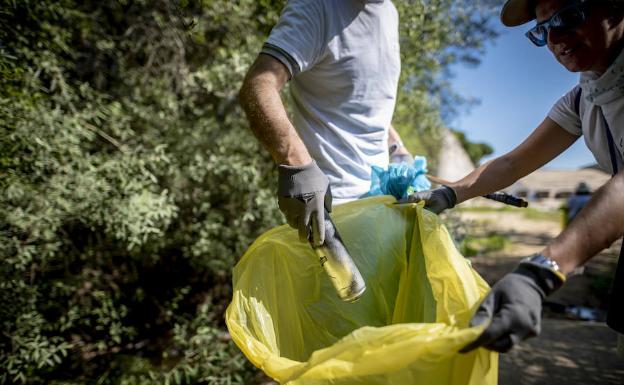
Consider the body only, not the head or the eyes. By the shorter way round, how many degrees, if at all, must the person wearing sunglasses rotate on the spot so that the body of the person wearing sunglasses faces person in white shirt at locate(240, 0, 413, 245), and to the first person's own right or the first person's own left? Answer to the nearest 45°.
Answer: approximately 45° to the first person's own right

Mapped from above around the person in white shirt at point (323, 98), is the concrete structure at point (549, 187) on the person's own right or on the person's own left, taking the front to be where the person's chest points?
on the person's own left

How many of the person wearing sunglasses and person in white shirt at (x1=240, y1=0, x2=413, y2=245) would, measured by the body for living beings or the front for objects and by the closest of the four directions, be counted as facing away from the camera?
0

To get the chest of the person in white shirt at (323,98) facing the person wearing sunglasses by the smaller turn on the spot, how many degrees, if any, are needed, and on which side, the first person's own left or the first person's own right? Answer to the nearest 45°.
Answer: approximately 45° to the first person's own left

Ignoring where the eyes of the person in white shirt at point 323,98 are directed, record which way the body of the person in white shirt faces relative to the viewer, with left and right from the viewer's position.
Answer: facing the viewer and to the right of the viewer

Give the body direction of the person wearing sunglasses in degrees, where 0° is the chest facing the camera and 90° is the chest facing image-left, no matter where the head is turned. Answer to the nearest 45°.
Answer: approximately 45°

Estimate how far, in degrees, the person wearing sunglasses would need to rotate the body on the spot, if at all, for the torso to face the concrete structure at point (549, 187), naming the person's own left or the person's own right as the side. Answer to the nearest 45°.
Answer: approximately 135° to the person's own right

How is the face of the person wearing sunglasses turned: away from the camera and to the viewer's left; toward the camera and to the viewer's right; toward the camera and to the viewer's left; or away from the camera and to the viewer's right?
toward the camera and to the viewer's left
